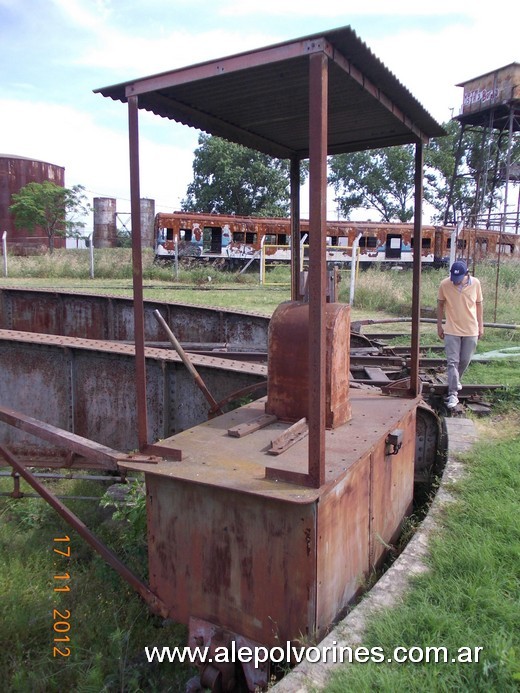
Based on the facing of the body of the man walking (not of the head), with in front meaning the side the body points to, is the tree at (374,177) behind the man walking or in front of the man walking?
behind

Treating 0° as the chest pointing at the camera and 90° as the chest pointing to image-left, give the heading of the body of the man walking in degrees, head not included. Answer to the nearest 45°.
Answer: approximately 0°

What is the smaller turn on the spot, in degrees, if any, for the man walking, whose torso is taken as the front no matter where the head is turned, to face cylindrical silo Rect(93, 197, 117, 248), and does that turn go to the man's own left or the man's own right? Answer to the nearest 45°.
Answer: approximately 135° to the man's own right

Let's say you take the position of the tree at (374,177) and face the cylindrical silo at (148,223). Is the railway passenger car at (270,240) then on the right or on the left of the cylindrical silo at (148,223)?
left

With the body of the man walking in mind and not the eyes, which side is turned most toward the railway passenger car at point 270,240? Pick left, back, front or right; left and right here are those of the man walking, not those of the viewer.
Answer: back

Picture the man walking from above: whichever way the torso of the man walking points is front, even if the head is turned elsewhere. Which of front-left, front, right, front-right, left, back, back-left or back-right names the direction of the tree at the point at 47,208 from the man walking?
back-right

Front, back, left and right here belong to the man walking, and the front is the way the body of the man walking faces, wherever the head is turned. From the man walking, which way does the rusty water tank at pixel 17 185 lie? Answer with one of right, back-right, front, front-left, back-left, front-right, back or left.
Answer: back-right

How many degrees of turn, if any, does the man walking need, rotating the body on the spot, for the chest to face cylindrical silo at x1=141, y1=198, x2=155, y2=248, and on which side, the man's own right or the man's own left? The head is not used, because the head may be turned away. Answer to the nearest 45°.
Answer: approximately 135° to the man's own right
